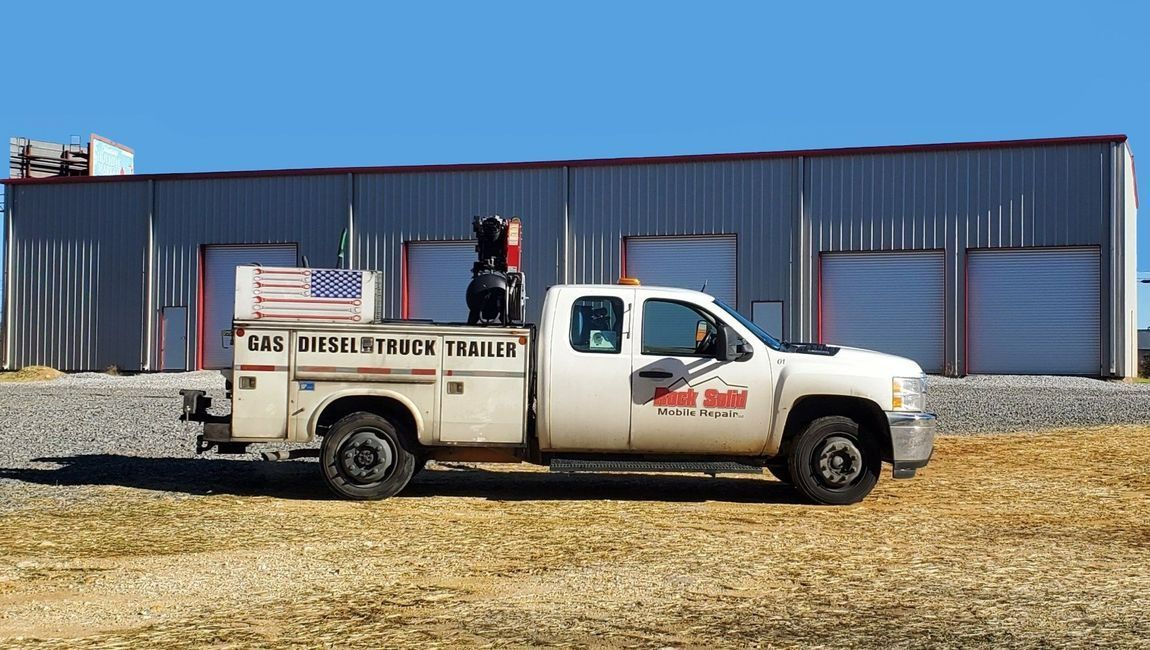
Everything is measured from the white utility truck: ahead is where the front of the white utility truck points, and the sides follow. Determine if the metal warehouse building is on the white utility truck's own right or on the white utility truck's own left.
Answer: on the white utility truck's own left

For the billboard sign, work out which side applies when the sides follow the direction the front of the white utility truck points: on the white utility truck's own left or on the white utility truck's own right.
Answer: on the white utility truck's own left

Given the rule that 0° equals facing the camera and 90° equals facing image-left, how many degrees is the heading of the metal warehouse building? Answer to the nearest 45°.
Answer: approximately 0°

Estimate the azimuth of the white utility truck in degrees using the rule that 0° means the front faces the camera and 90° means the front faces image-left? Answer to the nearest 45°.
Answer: approximately 270°

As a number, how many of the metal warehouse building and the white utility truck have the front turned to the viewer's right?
1

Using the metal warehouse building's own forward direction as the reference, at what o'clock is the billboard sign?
The billboard sign is roughly at 4 o'clock from the metal warehouse building.

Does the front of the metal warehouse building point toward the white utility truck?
yes

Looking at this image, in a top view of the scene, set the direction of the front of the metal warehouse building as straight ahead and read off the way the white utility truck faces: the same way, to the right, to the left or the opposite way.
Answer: to the left

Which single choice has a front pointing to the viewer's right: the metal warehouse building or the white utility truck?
the white utility truck
